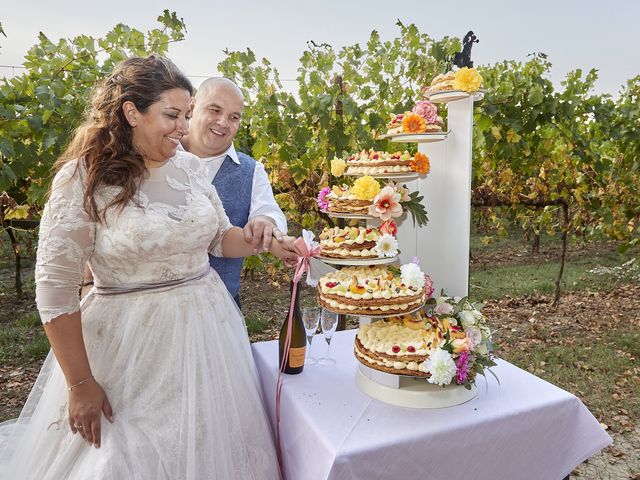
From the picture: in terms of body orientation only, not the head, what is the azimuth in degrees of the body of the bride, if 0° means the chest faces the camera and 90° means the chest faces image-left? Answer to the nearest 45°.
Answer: approximately 315°

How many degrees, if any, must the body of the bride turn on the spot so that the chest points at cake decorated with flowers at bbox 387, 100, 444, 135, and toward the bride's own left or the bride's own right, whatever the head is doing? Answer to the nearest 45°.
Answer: approximately 45° to the bride's own left

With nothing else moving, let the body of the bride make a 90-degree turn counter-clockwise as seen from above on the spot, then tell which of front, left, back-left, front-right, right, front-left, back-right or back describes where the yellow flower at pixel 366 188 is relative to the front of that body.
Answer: front-right

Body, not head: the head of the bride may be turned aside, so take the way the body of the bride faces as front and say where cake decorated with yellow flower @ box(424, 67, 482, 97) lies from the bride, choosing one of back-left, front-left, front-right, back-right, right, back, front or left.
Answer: front-left

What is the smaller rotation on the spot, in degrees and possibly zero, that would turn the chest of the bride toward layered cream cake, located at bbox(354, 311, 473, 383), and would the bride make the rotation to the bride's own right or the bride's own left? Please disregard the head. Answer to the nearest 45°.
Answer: approximately 45° to the bride's own left
